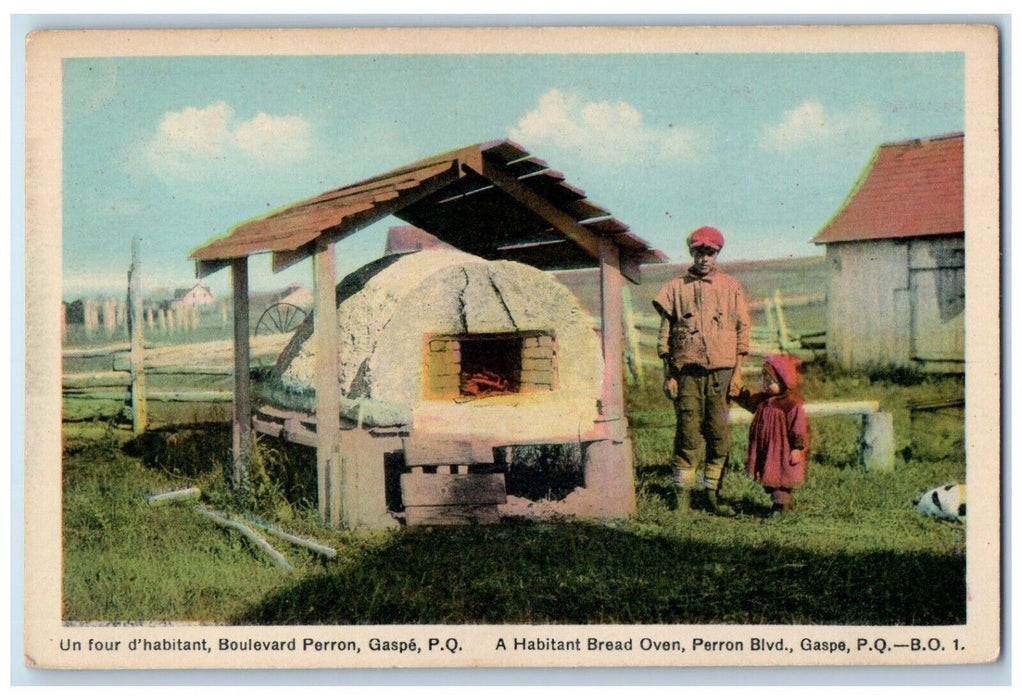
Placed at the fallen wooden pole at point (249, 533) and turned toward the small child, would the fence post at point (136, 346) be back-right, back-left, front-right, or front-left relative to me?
back-left

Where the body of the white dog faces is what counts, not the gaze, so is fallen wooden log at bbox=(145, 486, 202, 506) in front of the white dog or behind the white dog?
in front

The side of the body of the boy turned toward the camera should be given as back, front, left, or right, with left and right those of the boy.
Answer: front

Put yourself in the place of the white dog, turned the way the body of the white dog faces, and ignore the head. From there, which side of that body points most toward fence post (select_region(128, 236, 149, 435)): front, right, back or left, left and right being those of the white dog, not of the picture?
front

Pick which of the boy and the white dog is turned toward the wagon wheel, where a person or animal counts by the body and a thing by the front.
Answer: the white dog

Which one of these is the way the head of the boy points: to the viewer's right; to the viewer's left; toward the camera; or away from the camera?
toward the camera

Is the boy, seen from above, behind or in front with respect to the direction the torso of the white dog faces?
in front

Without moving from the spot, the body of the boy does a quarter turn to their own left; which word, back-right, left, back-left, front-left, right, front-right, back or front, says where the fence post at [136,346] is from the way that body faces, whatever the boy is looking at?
back

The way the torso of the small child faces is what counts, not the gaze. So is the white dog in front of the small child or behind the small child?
behind

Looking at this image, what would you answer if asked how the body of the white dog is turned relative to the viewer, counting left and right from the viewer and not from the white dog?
facing to the left of the viewer

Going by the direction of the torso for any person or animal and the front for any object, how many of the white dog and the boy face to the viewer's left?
1

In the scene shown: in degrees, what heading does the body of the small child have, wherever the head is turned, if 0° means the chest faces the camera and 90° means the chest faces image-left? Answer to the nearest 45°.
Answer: approximately 45°
